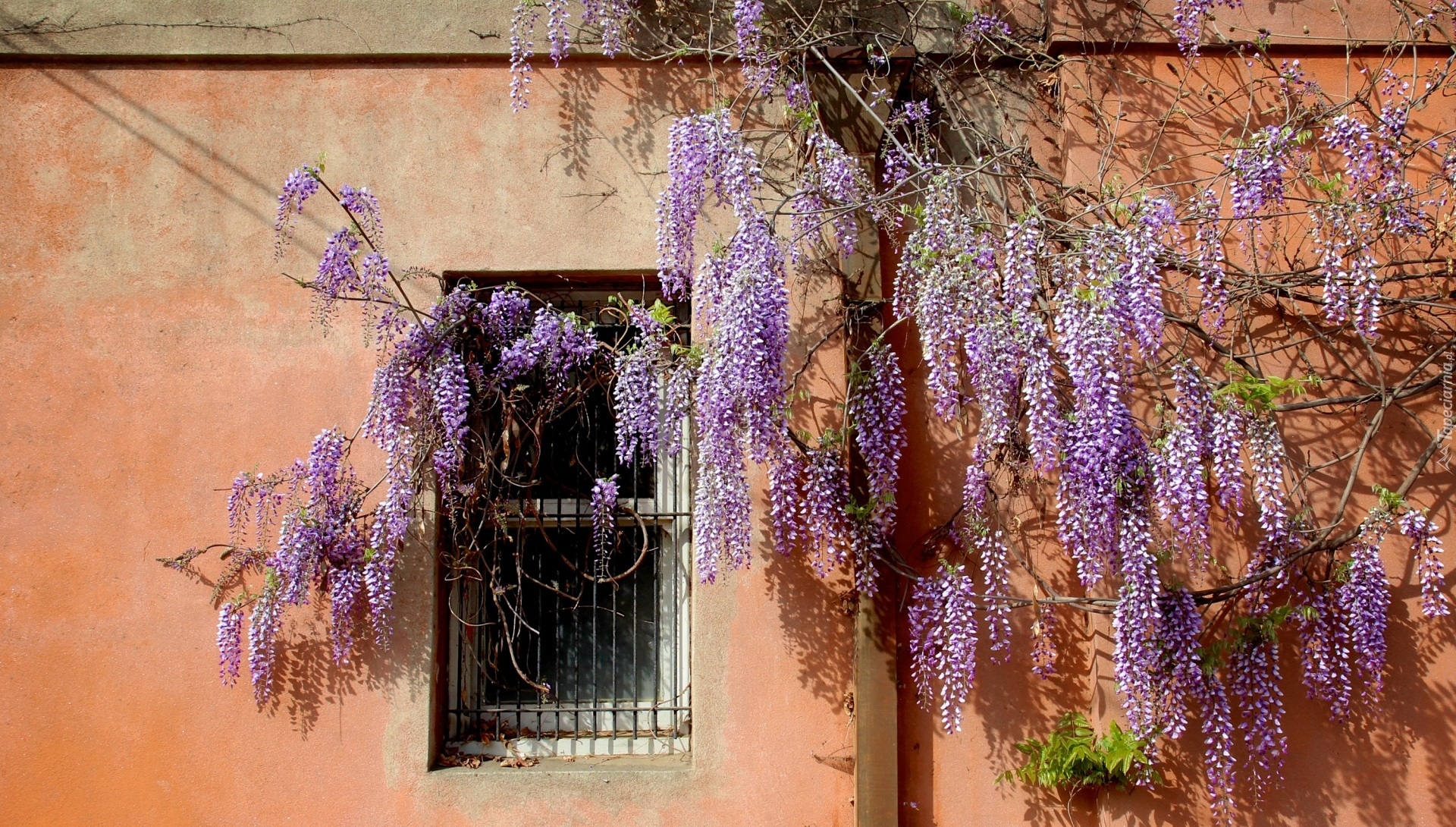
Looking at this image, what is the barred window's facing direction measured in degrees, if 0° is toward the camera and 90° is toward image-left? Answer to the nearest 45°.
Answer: approximately 0°
